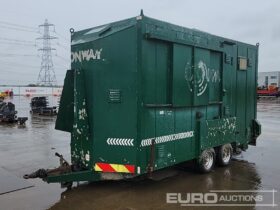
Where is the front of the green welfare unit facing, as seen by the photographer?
facing the viewer and to the left of the viewer
